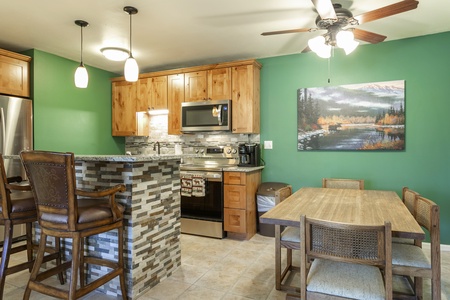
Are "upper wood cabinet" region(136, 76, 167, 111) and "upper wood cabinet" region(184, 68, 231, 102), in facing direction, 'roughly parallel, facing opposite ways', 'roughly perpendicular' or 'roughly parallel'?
roughly parallel

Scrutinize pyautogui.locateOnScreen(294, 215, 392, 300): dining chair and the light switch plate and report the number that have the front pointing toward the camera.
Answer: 1

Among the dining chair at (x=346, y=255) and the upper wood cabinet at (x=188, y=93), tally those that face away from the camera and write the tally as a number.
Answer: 1

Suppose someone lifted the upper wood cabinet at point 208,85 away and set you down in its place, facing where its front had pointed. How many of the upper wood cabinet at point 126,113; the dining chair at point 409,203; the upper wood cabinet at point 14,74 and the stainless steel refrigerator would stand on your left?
1

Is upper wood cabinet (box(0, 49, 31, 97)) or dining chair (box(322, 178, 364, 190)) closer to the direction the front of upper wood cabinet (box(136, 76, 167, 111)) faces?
the upper wood cabinet

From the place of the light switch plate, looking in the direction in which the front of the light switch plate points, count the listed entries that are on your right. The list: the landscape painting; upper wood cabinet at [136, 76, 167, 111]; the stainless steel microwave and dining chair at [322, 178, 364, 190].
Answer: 2

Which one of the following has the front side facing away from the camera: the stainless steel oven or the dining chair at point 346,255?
the dining chair

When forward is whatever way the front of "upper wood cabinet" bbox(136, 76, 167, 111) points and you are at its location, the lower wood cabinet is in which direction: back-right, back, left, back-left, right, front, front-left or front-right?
left

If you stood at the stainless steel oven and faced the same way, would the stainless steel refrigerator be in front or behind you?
in front

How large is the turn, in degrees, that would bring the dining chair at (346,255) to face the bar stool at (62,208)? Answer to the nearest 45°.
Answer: approximately 90° to its left

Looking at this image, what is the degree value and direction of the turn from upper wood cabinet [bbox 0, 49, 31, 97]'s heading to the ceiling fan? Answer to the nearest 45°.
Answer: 0° — it already faces it

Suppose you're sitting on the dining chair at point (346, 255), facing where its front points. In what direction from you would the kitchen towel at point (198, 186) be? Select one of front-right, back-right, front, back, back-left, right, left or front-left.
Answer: front-left

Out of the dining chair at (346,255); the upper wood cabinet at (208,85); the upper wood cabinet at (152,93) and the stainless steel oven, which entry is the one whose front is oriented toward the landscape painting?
the dining chair

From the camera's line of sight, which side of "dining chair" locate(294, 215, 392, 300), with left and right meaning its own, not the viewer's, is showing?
back

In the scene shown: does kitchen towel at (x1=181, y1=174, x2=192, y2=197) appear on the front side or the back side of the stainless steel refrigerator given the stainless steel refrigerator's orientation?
on the front side

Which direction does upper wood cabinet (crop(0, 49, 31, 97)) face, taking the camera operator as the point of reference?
facing the viewer and to the right of the viewer

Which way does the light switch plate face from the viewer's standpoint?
toward the camera
